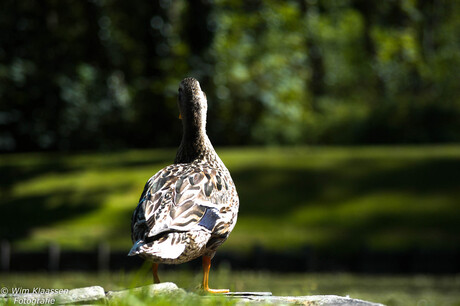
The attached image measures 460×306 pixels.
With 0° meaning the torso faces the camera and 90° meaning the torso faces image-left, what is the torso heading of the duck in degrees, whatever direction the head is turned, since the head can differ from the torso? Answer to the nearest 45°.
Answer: approximately 225°

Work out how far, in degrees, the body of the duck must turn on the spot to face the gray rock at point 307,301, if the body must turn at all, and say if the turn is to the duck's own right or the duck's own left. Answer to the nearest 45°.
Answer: approximately 90° to the duck's own right
